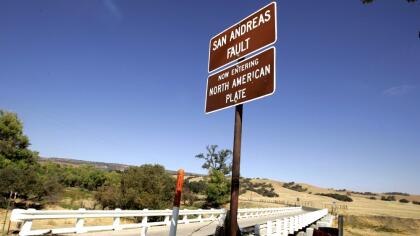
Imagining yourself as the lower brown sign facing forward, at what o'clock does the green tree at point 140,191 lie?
The green tree is roughly at 4 o'clock from the lower brown sign.

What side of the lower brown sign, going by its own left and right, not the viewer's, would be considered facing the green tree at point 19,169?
right

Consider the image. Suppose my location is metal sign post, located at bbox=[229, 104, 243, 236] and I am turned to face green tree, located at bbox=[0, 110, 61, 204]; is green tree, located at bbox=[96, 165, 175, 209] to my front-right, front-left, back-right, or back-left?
front-right
